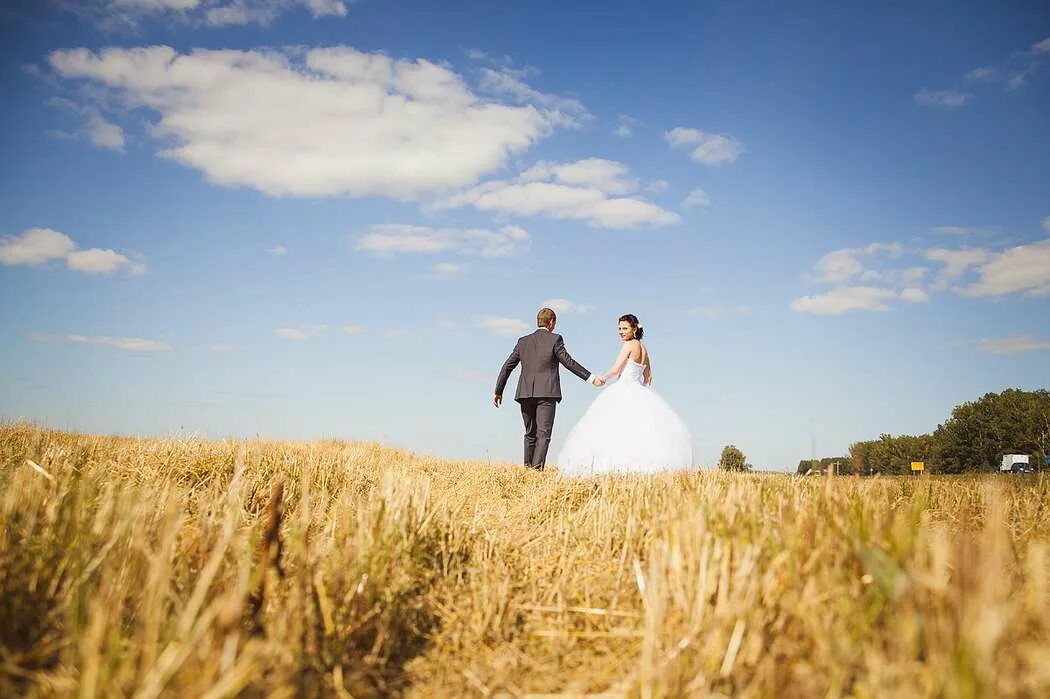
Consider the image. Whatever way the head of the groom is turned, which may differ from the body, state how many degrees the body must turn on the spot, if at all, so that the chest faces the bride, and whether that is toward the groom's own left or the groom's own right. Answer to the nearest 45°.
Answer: approximately 90° to the groom's own right

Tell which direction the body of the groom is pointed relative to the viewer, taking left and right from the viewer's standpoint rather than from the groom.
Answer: facing away from the viewer
